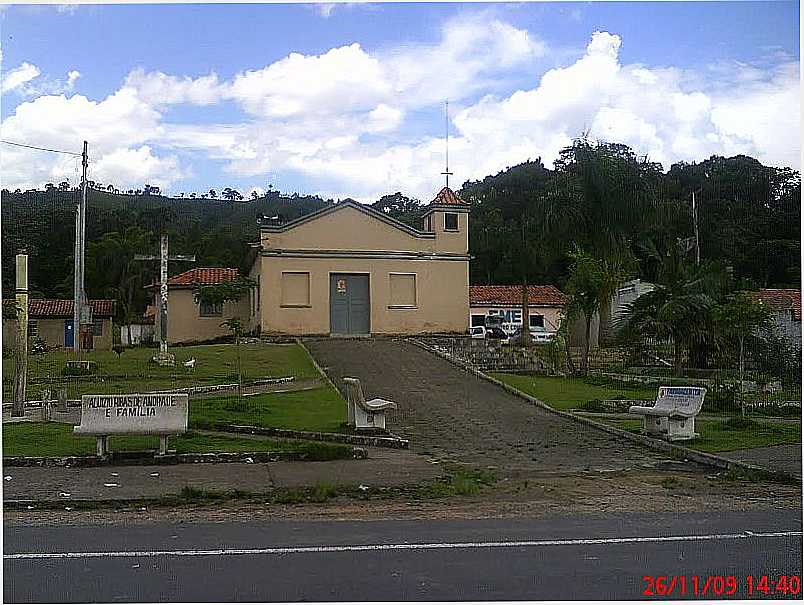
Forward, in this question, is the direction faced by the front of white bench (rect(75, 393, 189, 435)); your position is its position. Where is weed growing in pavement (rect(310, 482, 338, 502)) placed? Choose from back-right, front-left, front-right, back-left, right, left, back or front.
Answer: front-left

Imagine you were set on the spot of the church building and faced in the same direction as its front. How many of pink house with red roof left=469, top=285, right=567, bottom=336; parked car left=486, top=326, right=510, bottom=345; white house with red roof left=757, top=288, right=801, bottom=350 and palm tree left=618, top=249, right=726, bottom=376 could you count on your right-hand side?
0

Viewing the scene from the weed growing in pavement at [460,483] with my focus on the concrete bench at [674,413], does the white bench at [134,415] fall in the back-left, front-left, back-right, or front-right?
back-left

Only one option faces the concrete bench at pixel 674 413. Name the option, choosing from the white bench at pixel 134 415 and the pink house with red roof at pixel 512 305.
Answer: the pink house with red roof

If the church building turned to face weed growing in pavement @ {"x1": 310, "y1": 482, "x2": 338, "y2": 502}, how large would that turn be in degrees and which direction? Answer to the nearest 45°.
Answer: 0° — it already faces it

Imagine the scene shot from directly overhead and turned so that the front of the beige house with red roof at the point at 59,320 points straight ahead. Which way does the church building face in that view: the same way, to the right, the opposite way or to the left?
the same way

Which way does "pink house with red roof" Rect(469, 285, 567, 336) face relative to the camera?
toward the camera

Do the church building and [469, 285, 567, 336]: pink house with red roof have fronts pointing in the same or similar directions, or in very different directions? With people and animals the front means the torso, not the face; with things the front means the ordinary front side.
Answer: same or similar directions

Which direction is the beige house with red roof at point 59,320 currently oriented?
toward the camera

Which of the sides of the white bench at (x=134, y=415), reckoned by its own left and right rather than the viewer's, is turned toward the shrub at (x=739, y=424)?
left

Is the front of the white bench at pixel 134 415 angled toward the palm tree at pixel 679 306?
no

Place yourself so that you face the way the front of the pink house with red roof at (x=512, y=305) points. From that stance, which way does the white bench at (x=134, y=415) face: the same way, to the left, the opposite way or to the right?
the same way

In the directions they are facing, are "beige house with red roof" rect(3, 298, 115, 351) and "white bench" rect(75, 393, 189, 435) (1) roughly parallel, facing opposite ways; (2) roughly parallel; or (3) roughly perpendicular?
roughly parallel

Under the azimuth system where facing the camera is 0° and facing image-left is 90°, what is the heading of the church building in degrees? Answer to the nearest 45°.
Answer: approximately 0°

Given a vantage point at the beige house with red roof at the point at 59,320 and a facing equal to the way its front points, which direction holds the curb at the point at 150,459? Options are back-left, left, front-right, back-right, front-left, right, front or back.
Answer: front

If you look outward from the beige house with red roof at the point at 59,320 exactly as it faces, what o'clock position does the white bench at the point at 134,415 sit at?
The white bench is roughly at 12 o'clock from the beige house with red roof.

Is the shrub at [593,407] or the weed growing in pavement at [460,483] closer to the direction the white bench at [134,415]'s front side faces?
the weed growing in pavement

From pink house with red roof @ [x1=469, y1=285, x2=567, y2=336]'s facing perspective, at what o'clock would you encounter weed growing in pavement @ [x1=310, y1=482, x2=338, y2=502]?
The weed growing in pavement is roughly at 12 o'clock from the pink house with red roof.
